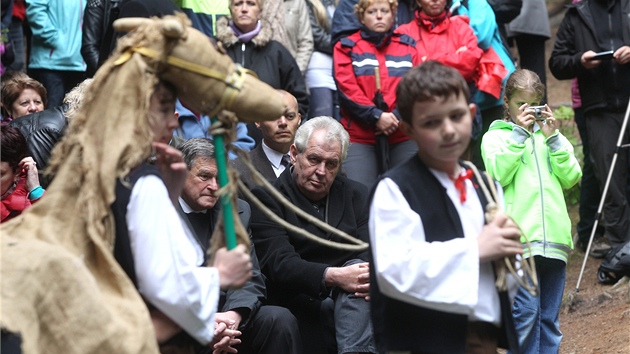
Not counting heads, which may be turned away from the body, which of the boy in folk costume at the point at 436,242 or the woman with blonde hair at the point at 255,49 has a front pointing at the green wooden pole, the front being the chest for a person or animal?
the woman with blonde hair

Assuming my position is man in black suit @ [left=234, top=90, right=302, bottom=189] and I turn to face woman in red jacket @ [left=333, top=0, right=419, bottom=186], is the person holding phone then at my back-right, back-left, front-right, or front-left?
front-right

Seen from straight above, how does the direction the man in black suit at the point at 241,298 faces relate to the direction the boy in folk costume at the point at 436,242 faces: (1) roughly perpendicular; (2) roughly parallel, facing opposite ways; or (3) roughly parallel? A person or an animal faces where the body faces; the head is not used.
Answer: roughly parallel

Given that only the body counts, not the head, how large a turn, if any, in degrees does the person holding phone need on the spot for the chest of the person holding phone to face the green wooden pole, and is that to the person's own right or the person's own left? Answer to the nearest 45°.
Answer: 0° — they already face it

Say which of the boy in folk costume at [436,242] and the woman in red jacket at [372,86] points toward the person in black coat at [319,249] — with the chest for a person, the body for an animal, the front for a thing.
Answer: the woman in red jacket

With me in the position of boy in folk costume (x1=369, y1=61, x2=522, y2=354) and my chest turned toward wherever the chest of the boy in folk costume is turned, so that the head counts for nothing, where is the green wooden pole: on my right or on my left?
on my right

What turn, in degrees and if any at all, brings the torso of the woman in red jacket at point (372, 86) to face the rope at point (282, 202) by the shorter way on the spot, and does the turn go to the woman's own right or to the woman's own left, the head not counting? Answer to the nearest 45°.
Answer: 0° — they already face it

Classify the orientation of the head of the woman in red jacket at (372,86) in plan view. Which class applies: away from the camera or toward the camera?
toward the camera

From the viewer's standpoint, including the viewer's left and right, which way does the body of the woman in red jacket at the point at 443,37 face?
facing the viewer

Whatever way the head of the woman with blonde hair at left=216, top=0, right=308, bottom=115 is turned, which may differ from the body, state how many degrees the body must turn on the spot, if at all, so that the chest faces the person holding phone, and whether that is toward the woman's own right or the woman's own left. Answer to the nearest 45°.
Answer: approximately 90° to the woman's own left

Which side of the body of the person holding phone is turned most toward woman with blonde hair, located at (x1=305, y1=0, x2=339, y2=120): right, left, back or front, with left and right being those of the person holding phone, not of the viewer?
right

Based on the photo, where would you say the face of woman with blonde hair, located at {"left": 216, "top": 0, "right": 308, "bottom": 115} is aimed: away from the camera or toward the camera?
toward the camera

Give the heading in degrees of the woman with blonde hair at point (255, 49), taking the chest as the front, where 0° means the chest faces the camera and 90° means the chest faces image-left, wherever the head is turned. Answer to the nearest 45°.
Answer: approximately 0°

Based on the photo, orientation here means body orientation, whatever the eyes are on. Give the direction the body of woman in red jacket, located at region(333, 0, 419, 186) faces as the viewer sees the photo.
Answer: toward the camera
